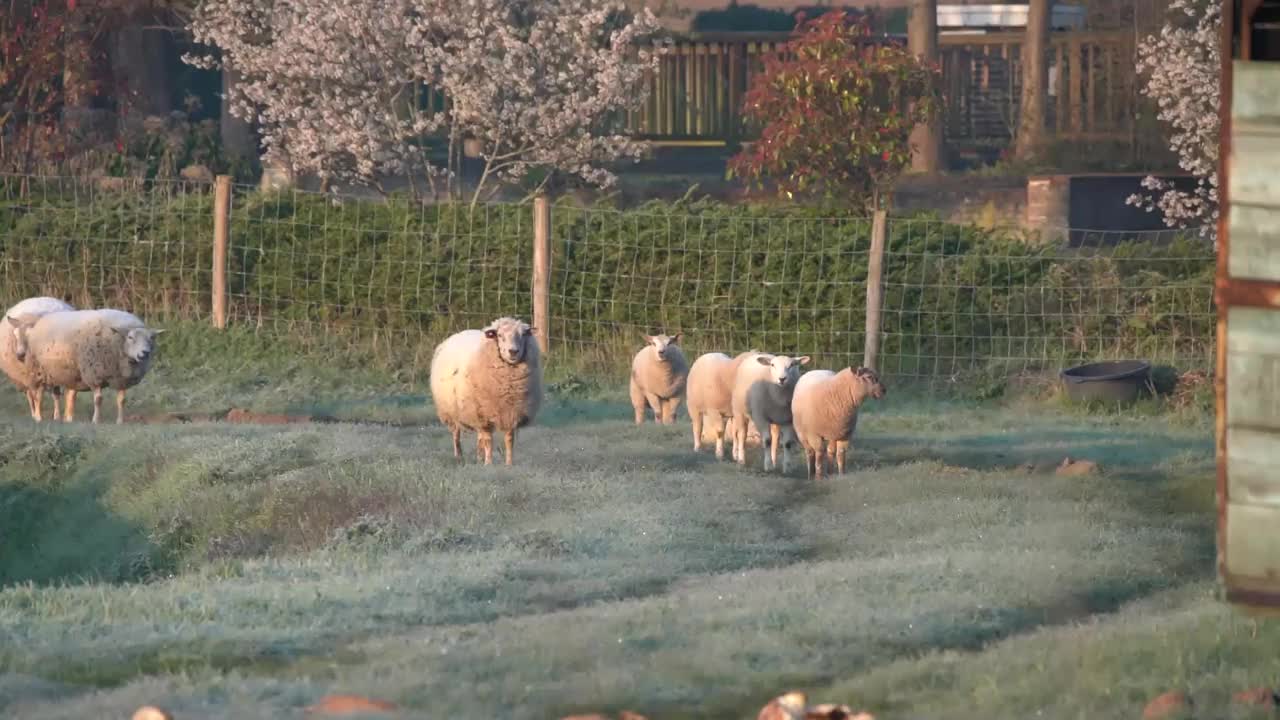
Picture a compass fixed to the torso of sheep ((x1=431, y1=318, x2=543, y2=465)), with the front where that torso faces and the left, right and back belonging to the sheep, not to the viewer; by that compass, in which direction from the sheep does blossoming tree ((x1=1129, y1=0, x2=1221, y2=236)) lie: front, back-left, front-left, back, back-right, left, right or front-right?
left

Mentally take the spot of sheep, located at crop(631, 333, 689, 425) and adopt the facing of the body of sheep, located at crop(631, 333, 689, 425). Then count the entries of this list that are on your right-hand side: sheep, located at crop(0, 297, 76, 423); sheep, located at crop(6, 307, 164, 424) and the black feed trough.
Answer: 2

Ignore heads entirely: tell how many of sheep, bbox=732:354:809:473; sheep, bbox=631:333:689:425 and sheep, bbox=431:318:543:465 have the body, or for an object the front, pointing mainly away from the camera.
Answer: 0

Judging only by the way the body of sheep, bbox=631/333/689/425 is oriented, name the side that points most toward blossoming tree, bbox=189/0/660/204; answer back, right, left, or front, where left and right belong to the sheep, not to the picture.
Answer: back

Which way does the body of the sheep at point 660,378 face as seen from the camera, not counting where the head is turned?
toward the camera

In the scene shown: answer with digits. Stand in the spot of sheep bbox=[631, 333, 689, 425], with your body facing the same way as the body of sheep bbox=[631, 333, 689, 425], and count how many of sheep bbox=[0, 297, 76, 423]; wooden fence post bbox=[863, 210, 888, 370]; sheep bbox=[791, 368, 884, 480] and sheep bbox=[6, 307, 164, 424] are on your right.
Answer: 2

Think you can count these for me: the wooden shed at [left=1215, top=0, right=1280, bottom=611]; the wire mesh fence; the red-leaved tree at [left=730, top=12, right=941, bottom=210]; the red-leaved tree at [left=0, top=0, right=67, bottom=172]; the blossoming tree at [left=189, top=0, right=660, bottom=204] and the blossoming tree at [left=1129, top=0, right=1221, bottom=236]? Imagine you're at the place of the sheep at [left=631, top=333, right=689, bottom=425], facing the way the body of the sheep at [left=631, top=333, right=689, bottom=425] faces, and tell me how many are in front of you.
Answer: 1

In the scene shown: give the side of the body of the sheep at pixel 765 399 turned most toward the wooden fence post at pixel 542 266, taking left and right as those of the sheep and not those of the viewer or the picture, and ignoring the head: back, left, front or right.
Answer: back

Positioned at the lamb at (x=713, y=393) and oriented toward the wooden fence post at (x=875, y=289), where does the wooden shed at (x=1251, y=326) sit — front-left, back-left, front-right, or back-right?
back-right

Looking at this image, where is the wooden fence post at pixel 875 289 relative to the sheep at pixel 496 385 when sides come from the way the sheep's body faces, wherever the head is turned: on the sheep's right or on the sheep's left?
on the sheep's left

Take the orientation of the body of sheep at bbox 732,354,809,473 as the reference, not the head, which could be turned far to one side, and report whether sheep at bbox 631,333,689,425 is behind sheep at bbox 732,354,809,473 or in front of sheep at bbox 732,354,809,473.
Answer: behind

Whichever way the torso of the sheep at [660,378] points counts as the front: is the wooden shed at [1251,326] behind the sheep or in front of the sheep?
in front

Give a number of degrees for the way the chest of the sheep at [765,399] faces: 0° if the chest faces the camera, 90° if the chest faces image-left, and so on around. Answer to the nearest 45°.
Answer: approximately 315°

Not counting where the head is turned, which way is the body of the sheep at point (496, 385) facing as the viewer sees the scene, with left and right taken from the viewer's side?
facing the viewer and to the right of the viewer
